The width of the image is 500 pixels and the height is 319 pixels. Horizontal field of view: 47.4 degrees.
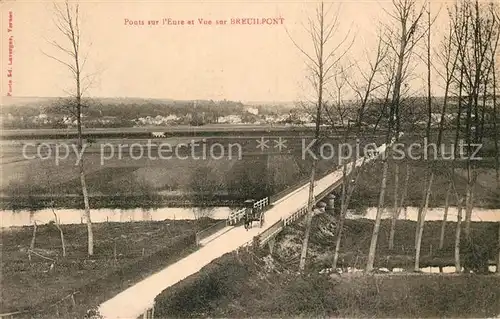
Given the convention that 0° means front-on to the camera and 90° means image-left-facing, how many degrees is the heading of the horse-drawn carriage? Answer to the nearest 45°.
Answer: approximately 45°
